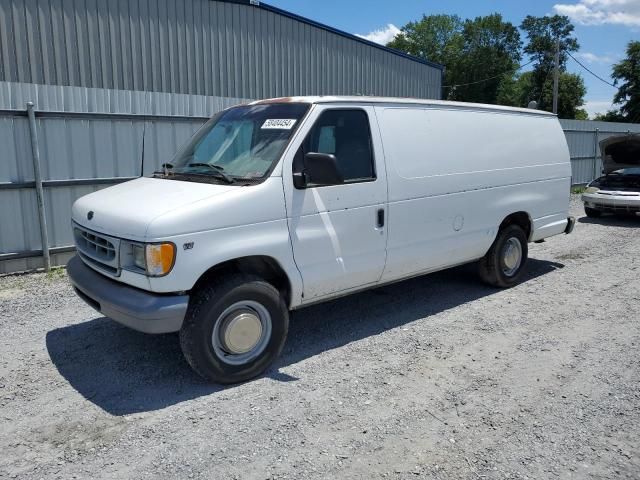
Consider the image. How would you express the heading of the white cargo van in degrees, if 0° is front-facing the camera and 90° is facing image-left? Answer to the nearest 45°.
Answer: approximately 45°

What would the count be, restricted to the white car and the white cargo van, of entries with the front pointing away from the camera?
0

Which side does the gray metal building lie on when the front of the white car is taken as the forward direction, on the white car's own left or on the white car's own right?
on the white car's own right

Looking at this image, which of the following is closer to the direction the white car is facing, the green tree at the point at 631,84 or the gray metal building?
the gray metal building

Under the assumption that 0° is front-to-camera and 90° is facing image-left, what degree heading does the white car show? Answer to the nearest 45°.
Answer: approximately 0°

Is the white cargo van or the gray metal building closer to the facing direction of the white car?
the white cargo van
